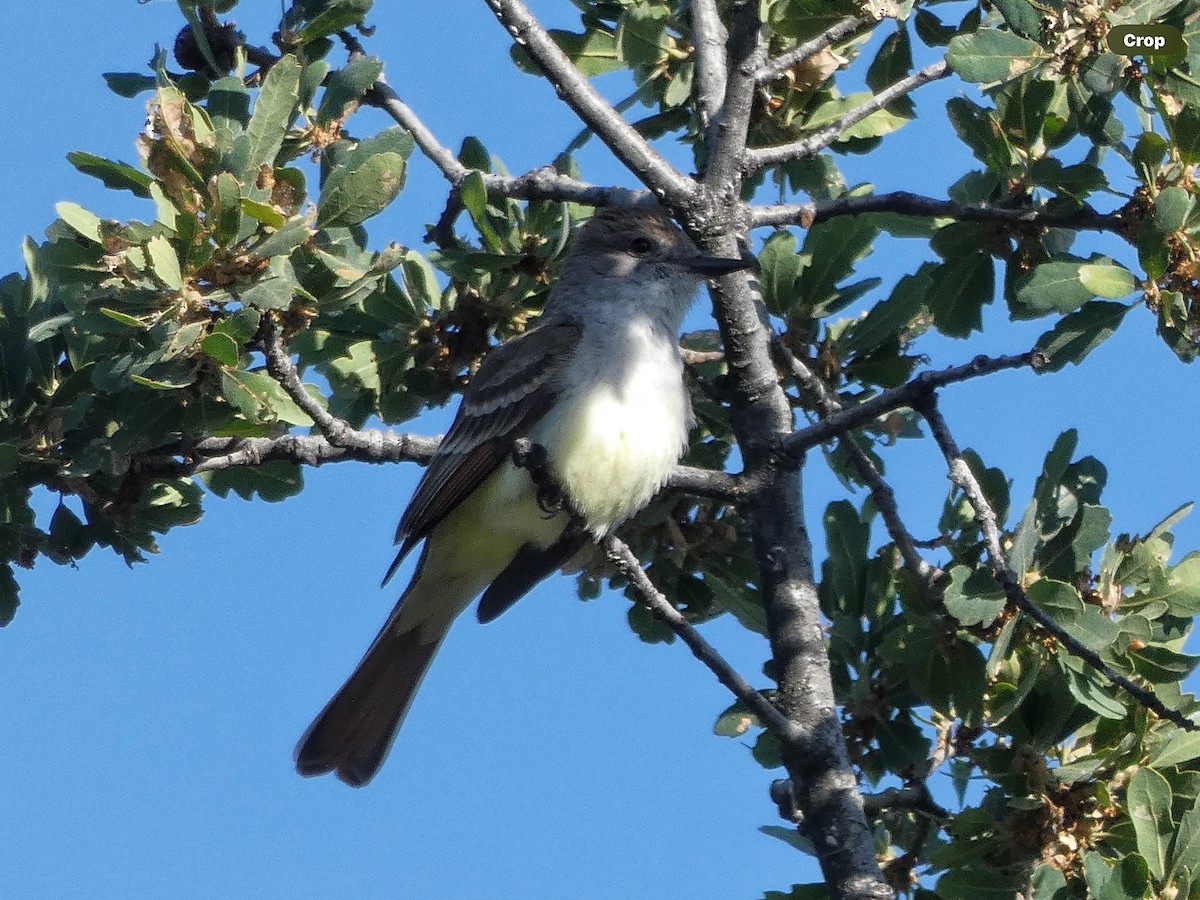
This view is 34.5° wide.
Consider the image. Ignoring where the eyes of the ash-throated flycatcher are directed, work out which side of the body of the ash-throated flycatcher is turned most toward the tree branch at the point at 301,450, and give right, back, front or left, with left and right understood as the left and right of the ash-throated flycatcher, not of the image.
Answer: right
